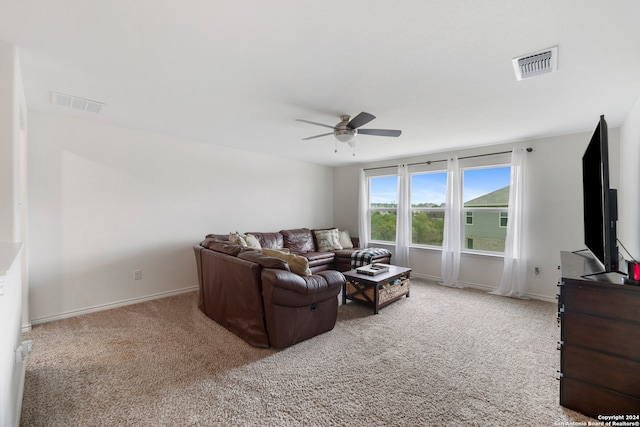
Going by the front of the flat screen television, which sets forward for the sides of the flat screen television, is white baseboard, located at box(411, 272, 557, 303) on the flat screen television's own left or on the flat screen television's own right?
on the flat screen television's own right

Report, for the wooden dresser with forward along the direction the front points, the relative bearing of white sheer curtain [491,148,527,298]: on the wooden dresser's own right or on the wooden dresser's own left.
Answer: on the wooden dresser's own right

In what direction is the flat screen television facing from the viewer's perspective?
to the viewer's left

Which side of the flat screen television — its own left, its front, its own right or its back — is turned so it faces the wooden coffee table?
front

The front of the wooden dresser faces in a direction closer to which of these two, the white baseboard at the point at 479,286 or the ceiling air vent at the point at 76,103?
the ceiling air vent

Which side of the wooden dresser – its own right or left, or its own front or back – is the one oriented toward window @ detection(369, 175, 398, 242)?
right

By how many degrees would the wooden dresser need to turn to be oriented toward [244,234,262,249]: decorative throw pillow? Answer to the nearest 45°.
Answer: approximately 45° to its right

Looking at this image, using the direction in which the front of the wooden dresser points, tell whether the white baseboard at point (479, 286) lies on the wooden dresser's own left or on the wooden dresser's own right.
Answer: on the wooden dresser's own right

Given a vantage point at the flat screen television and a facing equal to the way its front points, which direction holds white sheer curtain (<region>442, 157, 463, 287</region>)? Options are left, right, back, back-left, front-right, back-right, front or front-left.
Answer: front-right

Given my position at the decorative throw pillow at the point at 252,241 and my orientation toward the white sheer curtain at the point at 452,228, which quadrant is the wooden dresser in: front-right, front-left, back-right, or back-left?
front-right

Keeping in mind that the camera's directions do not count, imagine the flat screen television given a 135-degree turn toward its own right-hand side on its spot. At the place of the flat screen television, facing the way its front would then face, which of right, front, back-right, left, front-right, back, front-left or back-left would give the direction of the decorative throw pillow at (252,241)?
back-left

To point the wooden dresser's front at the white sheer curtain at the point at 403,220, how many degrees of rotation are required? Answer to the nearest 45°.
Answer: approximately 90° to its right

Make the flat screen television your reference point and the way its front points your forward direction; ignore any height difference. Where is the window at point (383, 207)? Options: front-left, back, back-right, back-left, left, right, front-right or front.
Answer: front-right

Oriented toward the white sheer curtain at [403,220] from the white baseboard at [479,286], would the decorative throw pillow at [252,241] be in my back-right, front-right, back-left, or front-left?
front-left

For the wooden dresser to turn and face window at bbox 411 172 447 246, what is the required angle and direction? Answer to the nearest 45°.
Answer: approximately 90° to its right

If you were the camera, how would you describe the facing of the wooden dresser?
facing the viewer and to the left of the viewer
